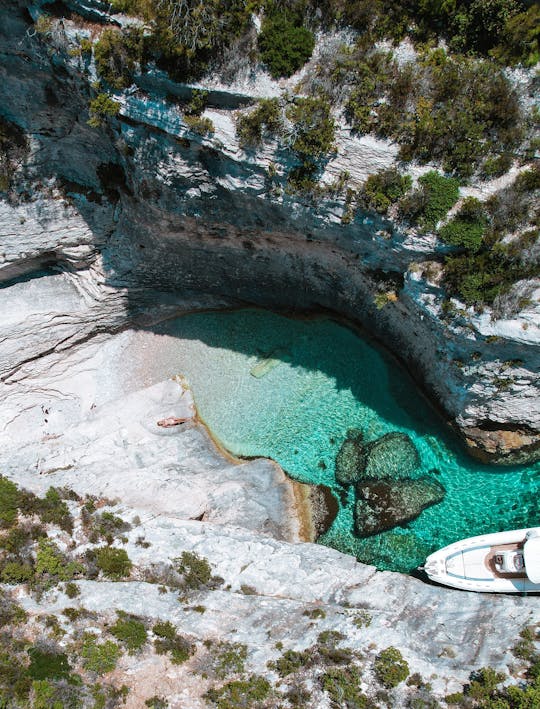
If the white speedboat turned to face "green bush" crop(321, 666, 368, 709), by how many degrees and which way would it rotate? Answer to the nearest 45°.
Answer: approximately 45° to its left

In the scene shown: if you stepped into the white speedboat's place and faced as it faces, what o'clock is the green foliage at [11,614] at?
The green foliage is roughly at 11 o'clock from the white speedboat.

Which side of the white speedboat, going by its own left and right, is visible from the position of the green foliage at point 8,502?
front

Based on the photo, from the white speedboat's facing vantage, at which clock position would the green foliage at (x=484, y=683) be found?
The green foliage is roughly at 9 o'clock from the white speedboat.

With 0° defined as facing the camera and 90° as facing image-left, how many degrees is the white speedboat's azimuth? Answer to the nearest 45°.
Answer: approximately 90°

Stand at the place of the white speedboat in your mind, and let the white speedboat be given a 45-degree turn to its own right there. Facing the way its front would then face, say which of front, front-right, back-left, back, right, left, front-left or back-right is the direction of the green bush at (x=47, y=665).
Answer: left

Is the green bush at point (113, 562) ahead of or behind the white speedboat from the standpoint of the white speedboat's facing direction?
ahead

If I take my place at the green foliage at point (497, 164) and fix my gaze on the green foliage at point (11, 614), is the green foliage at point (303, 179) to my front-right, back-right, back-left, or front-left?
front-right

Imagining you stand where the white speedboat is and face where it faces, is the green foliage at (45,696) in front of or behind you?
in front

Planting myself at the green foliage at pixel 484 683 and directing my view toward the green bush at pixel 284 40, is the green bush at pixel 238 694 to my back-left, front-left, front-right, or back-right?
front-left

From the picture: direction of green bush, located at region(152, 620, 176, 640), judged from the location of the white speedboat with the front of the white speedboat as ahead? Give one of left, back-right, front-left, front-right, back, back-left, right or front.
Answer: front-left
